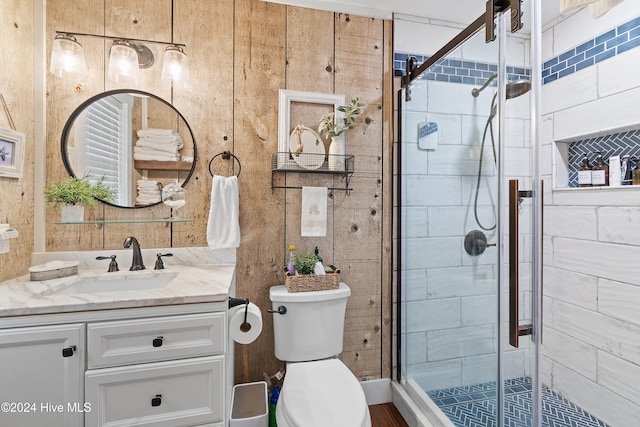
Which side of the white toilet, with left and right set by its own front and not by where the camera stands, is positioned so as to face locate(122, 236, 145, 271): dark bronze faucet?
right

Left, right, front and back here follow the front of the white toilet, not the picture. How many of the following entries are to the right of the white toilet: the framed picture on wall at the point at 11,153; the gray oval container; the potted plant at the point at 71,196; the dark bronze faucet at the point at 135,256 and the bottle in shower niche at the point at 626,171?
4

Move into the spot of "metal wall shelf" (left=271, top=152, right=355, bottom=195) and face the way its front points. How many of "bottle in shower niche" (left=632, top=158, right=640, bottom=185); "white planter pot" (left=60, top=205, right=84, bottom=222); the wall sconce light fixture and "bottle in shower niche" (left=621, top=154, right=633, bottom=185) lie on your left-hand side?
2

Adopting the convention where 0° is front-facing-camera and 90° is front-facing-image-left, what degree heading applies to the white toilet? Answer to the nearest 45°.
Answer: approximately 0°

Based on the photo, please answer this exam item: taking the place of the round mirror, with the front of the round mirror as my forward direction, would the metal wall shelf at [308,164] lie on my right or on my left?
on my left
